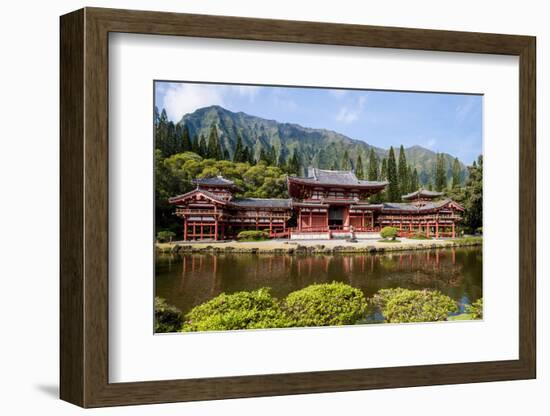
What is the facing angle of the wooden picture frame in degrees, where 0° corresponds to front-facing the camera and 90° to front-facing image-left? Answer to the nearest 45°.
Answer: approximately 315°
